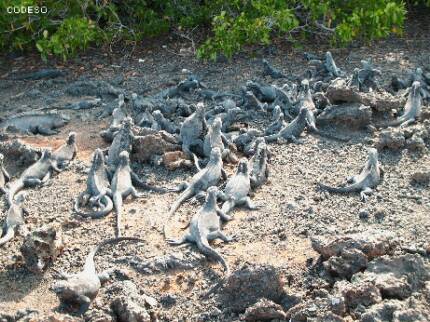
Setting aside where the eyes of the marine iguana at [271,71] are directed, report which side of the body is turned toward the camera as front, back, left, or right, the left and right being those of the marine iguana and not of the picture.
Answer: left

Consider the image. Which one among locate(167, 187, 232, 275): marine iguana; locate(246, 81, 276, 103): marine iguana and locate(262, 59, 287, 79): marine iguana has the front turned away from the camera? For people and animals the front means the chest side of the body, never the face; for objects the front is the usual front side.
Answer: locate(167, 187, 232, 275): marine iguana

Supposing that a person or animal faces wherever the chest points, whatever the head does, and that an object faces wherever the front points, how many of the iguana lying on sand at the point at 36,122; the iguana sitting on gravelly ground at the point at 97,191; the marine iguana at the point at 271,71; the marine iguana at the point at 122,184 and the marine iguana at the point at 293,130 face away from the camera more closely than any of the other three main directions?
2

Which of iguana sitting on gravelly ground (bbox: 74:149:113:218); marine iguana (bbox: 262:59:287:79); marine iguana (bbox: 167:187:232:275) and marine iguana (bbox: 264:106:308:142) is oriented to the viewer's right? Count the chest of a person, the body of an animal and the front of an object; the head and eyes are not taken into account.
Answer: marine iguana (bbox: 264:106:308:142)

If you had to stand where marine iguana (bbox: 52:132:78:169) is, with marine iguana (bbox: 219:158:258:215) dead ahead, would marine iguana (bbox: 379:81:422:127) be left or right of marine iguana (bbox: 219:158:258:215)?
left

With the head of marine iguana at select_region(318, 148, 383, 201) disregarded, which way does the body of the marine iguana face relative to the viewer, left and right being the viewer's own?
facing away from the viewer and to the right of the viewer

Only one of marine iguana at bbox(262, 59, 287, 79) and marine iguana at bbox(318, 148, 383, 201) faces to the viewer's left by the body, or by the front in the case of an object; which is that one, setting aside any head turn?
marine iguana at bbox(262, 59, 287, 79)

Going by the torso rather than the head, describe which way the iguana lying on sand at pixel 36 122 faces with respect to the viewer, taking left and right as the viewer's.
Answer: facing to the right of the viewer

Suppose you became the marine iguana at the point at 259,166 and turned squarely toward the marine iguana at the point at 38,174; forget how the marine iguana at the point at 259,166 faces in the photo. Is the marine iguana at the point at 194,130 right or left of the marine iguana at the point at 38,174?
right

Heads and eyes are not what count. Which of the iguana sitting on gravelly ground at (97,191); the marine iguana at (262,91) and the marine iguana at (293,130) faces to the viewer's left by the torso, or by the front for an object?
the marine iguana at (262,91)

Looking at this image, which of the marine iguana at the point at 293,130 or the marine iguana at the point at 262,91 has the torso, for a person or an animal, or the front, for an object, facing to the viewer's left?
the marine iguana at the point at 262,91

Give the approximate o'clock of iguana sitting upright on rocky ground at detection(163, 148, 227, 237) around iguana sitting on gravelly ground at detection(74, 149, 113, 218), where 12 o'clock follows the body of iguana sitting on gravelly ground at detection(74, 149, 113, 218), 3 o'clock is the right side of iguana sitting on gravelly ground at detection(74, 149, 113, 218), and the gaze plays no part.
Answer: iguana sitting upright on rocky ground at detection(163, 148, 227, 237) is roughly at 3 o'clock from iguana sitting on gravelly ground at detection(74, 149, 113, 218).

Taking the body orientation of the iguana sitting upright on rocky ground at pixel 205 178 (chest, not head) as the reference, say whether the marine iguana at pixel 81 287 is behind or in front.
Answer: behind
